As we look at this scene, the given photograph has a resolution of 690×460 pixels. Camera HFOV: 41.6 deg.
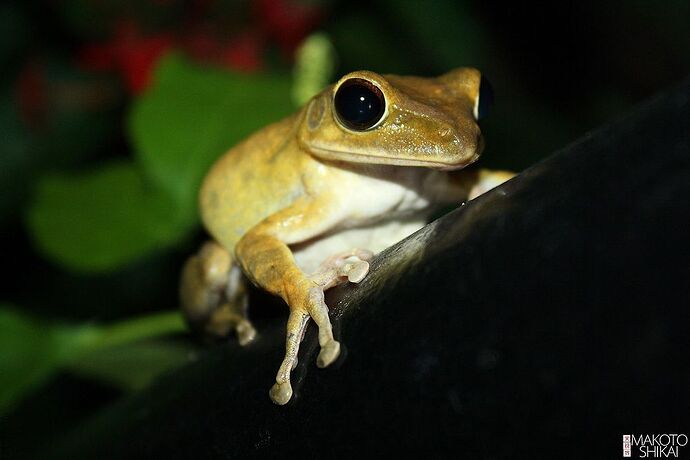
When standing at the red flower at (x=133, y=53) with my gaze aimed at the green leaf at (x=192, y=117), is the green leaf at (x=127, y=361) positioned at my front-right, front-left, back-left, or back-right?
front-right

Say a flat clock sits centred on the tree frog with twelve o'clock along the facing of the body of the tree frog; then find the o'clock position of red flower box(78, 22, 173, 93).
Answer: The red flower is roughly at 7 o'clock from the tree frog.

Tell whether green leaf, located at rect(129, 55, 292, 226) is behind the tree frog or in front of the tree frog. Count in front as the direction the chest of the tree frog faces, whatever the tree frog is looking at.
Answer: behind

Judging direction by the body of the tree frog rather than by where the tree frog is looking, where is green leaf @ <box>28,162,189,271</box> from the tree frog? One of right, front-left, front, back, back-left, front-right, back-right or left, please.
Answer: back

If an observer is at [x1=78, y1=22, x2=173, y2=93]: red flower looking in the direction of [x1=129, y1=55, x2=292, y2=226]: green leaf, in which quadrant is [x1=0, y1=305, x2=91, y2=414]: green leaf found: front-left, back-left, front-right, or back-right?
front-right

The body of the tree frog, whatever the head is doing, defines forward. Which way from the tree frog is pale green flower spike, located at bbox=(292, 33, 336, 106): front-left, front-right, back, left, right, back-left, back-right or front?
back-left

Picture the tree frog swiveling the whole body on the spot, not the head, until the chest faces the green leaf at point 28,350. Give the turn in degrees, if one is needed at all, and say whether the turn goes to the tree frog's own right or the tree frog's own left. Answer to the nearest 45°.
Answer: approximately 180°

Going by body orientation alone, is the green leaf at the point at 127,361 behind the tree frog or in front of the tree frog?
behind

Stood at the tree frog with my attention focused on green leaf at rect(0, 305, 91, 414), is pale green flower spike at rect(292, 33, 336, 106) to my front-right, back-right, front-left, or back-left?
front-right

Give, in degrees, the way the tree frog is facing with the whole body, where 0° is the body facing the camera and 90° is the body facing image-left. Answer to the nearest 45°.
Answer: approximately 315°
